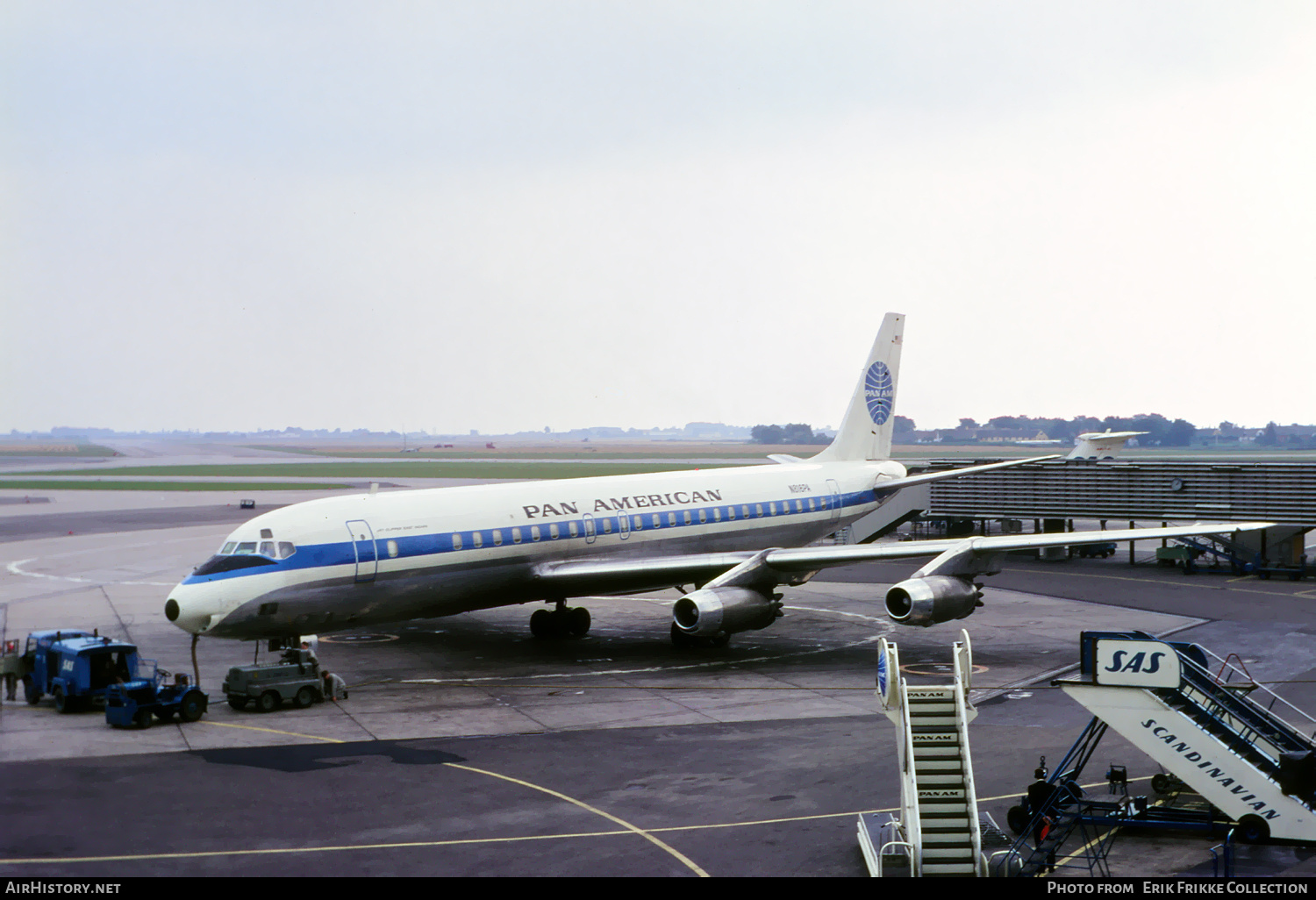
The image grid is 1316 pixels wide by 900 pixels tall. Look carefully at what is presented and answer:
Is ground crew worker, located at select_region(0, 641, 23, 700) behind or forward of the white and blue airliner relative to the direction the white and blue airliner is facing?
forward

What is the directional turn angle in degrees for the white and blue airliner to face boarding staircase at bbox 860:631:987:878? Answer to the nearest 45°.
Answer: approximately 90° to its left

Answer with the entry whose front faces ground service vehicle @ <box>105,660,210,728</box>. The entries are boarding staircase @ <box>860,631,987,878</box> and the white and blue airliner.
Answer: the white and blue airliner

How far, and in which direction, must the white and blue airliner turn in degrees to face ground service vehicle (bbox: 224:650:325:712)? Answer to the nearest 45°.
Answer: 0° — it already faces it
